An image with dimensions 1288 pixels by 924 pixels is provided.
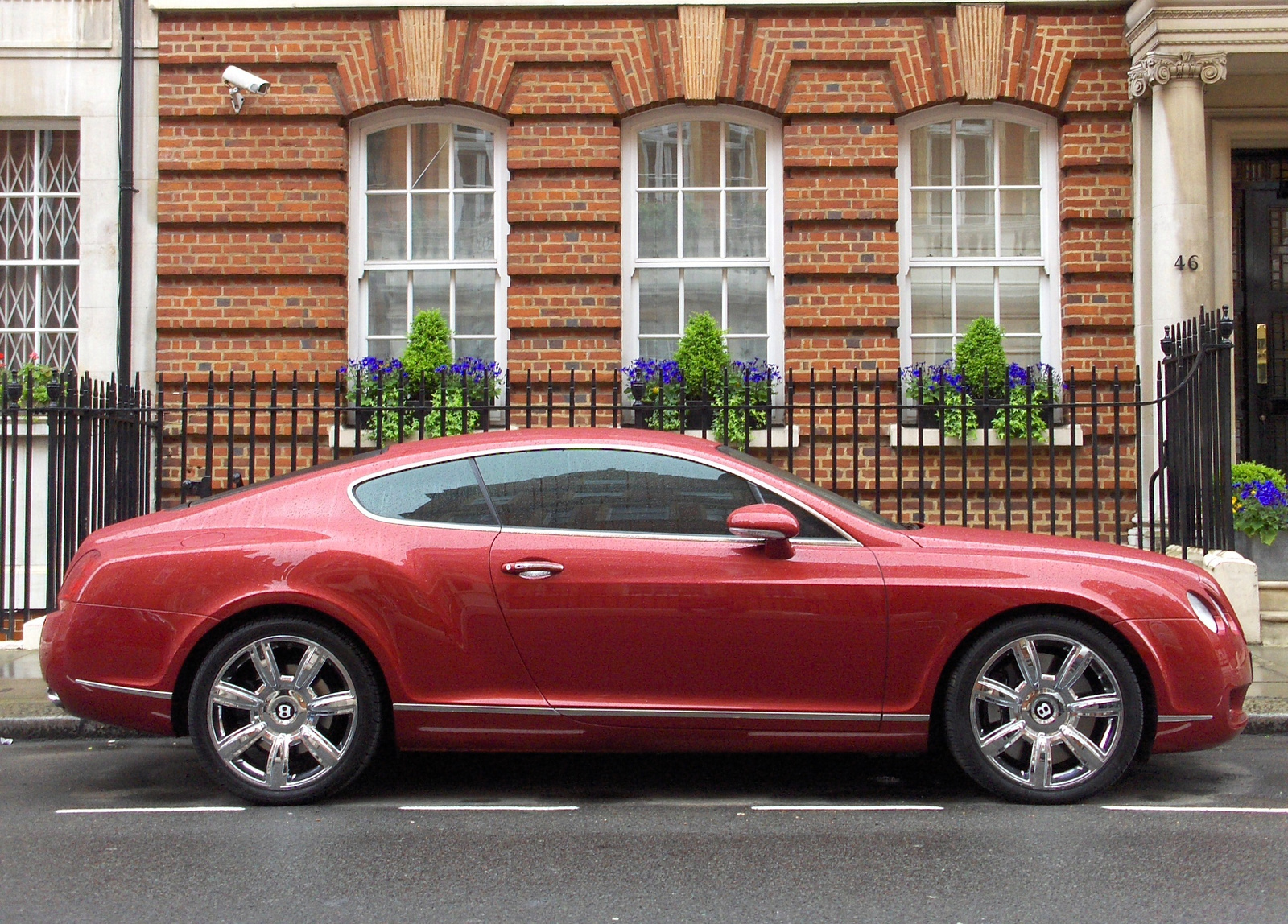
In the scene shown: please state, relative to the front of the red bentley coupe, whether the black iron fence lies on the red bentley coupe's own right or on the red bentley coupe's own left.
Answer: on the red bentley coupe's own left

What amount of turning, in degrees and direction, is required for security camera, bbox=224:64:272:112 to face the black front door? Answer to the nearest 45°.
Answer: approximately 45° to its left

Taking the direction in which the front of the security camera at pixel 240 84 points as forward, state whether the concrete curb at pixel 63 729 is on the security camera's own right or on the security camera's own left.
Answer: on the security camera's own right

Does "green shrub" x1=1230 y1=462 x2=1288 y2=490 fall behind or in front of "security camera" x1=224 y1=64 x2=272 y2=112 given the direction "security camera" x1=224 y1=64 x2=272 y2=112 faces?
in front

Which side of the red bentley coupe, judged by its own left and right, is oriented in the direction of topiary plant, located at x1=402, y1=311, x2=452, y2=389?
left

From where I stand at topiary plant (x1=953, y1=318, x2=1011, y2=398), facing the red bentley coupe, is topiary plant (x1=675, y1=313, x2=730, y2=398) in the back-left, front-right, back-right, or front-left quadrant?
front-right

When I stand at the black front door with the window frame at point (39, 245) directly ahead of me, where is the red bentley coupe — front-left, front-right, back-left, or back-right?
front-left

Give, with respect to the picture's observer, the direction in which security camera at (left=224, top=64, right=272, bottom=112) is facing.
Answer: facing the viewer and to the right of the viewer

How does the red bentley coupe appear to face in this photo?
to the viewer's right

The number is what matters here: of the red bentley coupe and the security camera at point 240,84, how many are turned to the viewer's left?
0

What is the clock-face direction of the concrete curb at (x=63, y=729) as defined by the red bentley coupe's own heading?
The concrete curb is roughly at 7 o'clock from the red bentley coupe.

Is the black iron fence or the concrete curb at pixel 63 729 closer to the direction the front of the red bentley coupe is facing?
the black iron fence

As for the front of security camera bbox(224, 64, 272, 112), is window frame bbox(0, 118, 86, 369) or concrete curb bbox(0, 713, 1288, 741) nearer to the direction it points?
the concrete curb

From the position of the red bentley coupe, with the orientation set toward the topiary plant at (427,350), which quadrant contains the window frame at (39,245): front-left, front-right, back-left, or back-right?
front-left
